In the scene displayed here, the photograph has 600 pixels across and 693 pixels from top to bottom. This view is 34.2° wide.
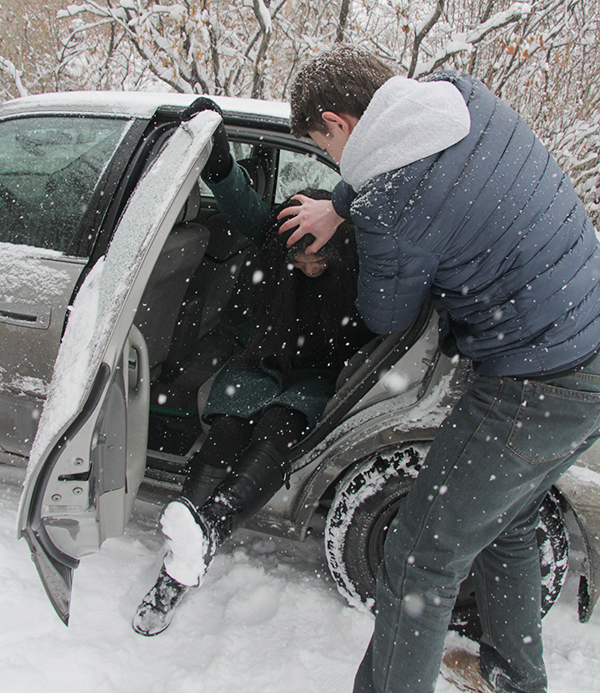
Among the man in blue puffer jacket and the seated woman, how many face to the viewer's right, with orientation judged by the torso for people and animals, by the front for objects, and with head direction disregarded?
0

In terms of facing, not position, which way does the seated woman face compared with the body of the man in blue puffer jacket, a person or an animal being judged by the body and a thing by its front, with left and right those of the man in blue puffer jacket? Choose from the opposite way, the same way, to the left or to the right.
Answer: to the left

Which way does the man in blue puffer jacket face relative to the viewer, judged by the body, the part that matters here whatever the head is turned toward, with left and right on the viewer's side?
facing away from the viewer and to the left of the viewer

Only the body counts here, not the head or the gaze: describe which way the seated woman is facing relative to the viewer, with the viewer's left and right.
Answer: facing the viewer and to the left of the viewer
